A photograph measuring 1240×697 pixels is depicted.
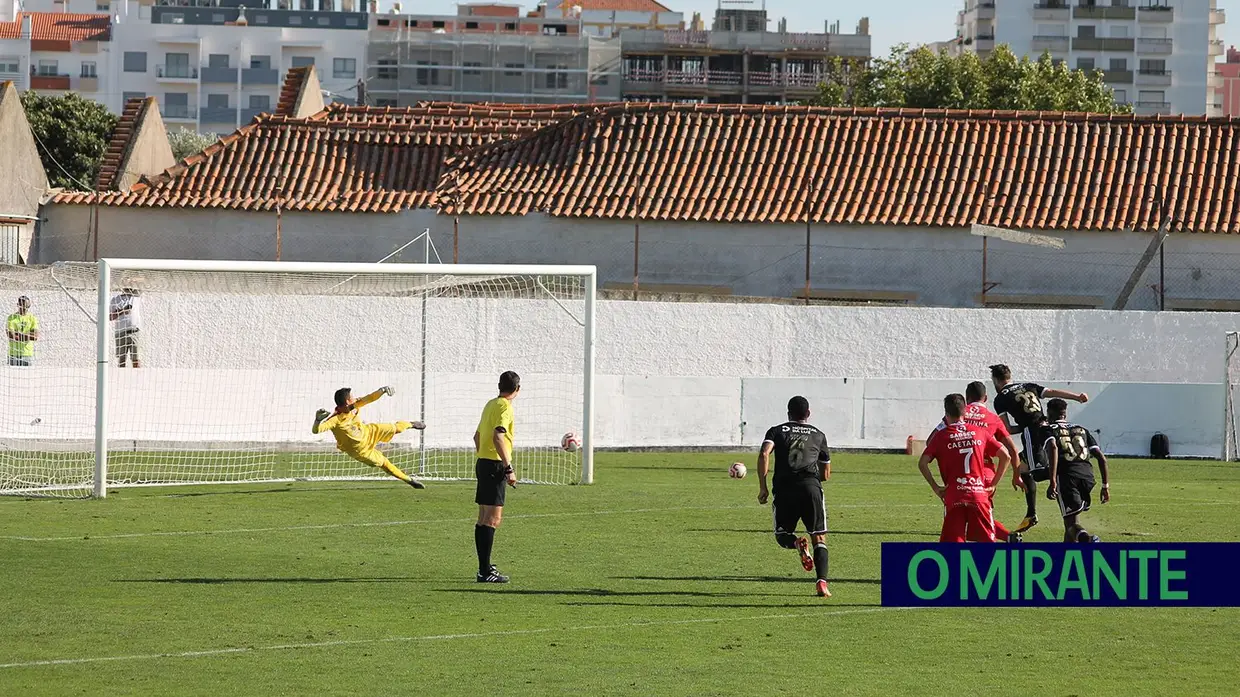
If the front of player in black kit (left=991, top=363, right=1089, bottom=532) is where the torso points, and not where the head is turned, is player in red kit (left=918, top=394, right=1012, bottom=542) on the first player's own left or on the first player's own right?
on the first player's own left

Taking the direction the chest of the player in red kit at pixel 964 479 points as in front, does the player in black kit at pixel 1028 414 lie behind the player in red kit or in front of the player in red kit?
in front

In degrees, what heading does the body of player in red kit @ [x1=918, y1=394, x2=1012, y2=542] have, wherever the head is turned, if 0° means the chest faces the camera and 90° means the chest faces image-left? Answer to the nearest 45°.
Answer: approximately 180°

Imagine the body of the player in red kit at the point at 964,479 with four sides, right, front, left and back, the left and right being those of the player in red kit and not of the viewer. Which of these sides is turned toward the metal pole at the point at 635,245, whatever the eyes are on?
front

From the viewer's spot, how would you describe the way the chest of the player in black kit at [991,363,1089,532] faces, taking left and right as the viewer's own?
facing away from the viewer and to the left of the viewer

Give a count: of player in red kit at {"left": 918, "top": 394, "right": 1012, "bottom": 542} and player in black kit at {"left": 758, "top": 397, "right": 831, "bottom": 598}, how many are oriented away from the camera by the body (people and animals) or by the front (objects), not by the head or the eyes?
2

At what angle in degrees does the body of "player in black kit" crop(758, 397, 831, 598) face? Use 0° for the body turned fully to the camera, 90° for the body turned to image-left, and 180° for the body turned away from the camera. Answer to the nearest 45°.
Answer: approximately 180°

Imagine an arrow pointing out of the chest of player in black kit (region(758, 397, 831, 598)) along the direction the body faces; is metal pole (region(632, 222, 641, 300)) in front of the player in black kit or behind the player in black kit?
in front

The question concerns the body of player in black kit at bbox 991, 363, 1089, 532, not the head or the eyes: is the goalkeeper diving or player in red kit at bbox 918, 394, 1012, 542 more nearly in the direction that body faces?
the goalkeeper diving

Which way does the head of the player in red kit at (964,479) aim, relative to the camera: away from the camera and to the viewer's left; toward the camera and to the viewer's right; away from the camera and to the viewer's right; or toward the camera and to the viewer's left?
away from the camera and to the viewer's left
